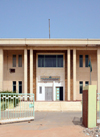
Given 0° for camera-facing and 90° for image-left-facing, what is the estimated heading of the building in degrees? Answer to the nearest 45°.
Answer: approximately 0°

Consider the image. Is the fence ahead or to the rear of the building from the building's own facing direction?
ahead
